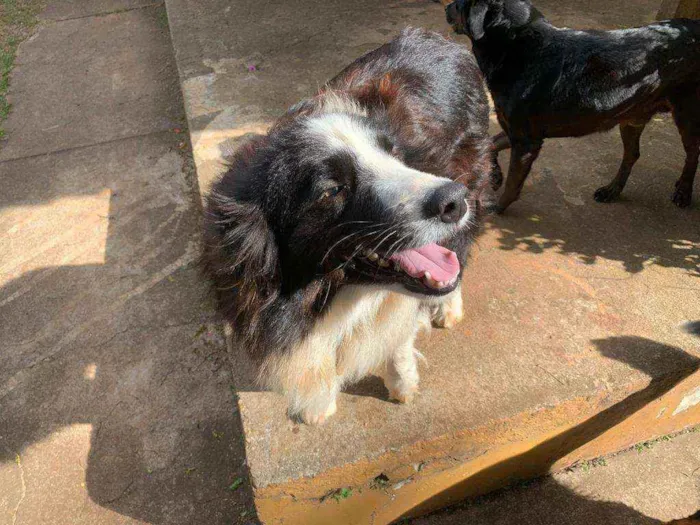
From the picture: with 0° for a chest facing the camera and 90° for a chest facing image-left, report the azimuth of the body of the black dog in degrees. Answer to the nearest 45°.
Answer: approximately 90°

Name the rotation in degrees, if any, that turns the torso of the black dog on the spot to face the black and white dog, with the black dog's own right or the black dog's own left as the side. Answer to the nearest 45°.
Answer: approximately 90° to the black dog's own left
